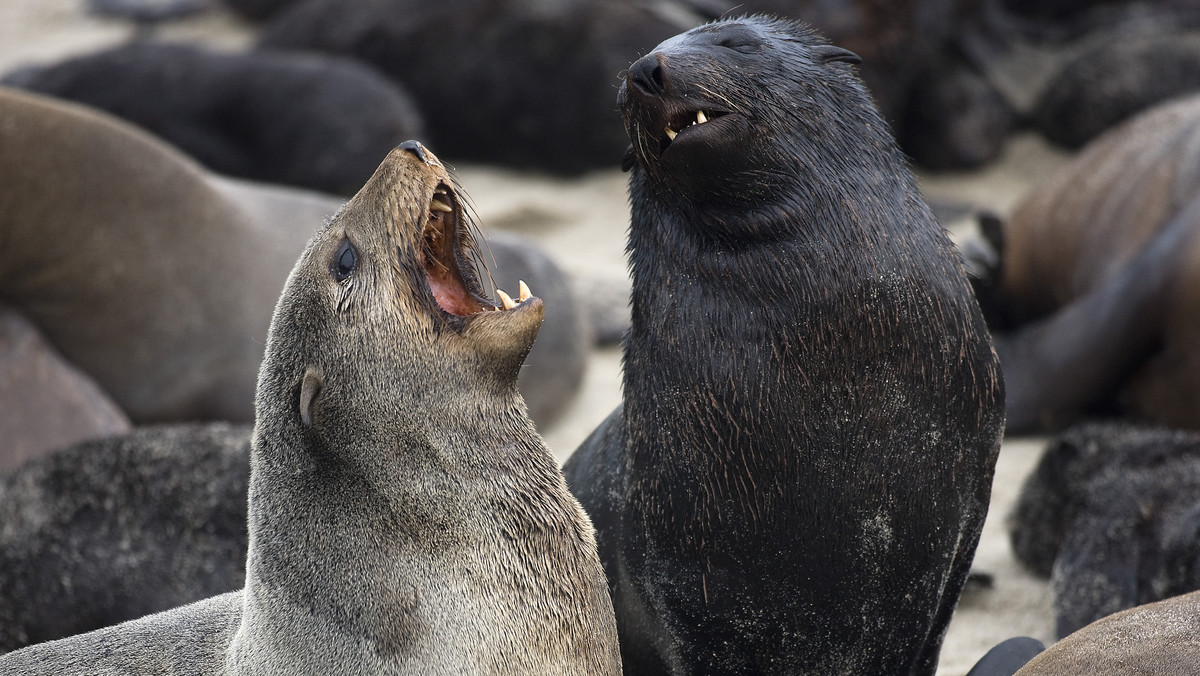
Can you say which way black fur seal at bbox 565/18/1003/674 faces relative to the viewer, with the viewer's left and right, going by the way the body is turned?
facing the viewer and to the left of the viewer

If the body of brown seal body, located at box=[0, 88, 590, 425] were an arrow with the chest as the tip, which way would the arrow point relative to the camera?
to the viewer's right

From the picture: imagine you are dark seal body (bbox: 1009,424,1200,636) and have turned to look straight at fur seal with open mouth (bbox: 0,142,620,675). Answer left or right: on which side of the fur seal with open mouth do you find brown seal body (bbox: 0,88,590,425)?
right
